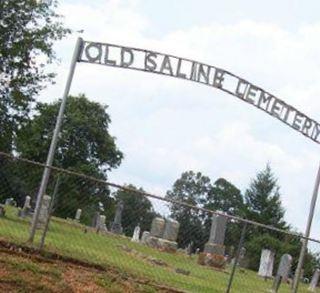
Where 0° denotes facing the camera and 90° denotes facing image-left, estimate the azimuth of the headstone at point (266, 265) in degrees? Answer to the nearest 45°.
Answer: approximately 0°
